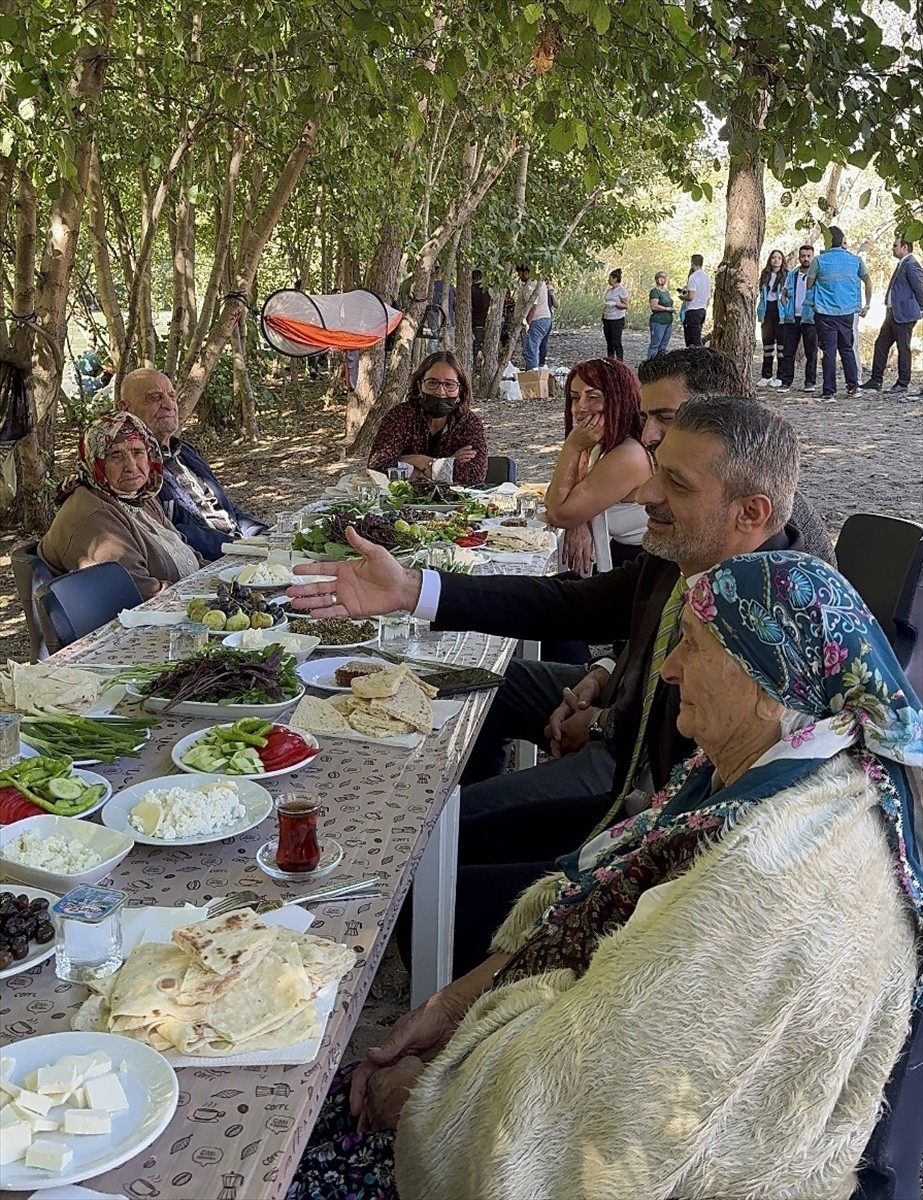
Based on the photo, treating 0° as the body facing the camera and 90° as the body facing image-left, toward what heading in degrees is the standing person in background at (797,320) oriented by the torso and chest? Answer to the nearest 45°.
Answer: approximately 315°

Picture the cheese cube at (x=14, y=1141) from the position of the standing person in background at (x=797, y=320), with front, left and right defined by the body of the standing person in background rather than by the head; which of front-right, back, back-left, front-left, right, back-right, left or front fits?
front-right

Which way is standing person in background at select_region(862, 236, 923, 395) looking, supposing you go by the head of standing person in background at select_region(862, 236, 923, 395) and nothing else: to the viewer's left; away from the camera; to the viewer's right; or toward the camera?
to the viewer's left

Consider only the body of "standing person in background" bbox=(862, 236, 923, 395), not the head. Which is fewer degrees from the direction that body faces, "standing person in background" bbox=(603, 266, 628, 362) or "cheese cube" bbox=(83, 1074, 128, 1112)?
the standing person in background

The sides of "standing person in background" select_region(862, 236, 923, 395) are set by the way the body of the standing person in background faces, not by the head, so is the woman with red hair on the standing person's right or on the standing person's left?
on the standing person's left

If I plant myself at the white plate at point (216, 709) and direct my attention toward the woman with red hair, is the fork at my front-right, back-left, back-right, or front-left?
back-right

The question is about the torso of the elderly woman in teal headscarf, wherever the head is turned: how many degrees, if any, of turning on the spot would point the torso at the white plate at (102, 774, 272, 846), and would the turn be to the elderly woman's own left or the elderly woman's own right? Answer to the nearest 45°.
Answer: approximately 45° to the elderly woman's own right

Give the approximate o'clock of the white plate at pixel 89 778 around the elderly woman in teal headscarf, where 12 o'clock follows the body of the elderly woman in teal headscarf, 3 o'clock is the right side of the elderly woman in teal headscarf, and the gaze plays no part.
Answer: The white plate is roughly at 1 o'clock from the elderly woman in teal headscarf.

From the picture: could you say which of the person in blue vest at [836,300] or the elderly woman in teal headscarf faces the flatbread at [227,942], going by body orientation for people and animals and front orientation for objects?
the elderly woman in teal headscarf

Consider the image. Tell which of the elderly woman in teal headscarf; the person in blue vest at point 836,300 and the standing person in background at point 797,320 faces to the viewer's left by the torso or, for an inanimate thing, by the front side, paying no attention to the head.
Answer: the elderly woman in teal headscarf

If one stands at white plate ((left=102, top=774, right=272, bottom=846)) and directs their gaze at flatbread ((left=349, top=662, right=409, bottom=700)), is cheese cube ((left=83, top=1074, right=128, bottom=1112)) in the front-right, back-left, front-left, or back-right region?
back-right

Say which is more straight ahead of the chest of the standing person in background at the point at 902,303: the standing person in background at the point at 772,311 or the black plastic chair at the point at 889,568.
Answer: the standing person in background

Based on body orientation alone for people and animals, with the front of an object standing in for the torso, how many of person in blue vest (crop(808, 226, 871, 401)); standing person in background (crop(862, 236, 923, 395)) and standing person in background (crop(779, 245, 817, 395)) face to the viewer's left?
1

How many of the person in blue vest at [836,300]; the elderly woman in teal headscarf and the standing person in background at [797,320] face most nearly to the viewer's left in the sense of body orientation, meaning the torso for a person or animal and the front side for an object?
1

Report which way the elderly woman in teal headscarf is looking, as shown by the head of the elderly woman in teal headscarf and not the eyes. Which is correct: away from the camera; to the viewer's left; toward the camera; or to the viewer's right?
to the viewer's left

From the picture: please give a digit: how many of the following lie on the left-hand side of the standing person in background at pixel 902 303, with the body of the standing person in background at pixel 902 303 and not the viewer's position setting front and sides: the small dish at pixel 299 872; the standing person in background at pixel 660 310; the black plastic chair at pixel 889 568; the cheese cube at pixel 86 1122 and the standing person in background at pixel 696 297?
3

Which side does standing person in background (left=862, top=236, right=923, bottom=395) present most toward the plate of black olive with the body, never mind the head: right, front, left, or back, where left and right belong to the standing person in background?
left

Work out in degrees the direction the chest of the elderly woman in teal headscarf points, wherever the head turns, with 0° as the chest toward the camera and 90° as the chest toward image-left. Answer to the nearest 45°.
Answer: approximately 90°

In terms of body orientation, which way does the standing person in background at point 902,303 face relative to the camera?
to the viewer's left

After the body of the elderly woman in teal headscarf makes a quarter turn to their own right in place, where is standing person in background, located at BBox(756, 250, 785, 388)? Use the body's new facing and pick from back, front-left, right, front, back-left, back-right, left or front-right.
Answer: front
